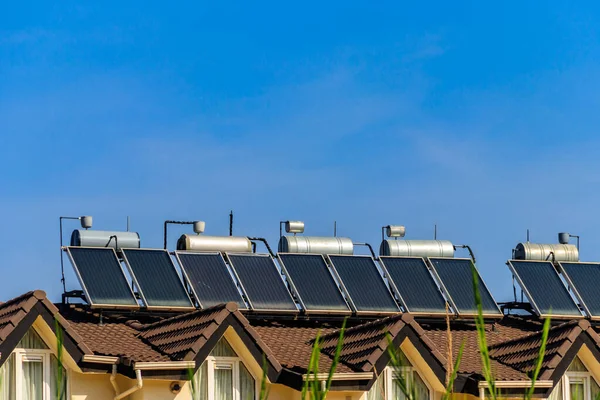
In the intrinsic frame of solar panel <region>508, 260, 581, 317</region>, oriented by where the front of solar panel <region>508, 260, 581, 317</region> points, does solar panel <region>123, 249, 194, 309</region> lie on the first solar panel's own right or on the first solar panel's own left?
on the first solar panel's own right

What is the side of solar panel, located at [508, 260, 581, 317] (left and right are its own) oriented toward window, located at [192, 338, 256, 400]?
right

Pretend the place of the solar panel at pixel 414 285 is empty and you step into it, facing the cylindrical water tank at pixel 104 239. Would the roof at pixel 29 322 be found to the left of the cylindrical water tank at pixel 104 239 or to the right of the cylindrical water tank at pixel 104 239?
left

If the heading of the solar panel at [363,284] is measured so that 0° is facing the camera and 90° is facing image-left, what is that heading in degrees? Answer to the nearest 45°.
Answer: approximately 315°

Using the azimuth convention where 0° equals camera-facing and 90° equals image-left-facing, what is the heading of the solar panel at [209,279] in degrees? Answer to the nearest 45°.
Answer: approximately 315°

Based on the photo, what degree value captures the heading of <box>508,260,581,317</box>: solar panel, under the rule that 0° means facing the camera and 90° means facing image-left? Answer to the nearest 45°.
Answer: approximately 315°

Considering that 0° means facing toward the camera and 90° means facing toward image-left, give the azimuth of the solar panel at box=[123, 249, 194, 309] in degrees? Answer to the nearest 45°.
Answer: approximately 315°

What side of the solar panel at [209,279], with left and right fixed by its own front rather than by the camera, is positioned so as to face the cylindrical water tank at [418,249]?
left

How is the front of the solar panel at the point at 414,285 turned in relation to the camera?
facing the viewer and to the right of the viewer

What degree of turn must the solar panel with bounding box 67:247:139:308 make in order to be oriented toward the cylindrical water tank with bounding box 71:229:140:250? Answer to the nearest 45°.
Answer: approximately 135° to its left

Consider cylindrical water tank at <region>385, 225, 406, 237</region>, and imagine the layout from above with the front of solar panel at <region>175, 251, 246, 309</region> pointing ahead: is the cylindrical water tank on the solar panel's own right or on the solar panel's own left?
on the solar panel's own left

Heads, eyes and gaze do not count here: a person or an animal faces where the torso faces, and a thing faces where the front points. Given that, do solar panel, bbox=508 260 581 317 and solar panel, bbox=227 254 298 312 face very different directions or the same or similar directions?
same or similar directions

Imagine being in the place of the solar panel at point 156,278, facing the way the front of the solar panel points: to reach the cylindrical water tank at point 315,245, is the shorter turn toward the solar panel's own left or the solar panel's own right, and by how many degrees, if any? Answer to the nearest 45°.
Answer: approximately 90° to the solar panel's own left

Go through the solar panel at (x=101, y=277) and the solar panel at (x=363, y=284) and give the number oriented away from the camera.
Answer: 0

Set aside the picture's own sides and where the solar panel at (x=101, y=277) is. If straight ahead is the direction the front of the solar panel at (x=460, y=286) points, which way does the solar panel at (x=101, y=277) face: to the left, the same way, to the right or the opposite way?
the same way

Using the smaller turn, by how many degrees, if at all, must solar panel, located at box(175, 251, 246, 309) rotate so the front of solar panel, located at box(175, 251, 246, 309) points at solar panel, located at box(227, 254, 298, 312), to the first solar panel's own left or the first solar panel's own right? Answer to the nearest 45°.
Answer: approximately 45° to the first solar panel's own left

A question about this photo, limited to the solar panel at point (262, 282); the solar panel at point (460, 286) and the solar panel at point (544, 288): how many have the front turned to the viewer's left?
0

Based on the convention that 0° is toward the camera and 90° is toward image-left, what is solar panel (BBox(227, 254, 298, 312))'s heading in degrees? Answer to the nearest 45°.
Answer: approximately 315°

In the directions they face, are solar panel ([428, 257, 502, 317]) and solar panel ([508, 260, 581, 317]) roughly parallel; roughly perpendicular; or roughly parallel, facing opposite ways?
roughly parallel
